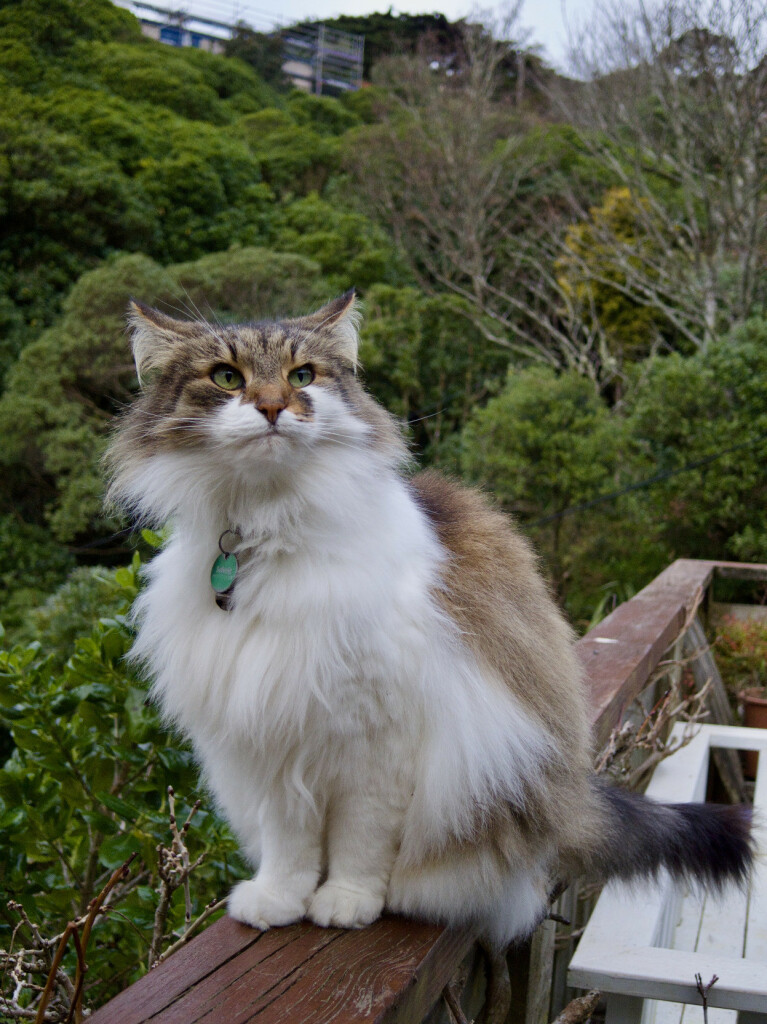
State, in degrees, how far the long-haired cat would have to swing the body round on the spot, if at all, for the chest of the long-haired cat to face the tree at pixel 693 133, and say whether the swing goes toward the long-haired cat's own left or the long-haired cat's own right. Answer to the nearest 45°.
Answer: approximately 135° to the long-haired cat's own right

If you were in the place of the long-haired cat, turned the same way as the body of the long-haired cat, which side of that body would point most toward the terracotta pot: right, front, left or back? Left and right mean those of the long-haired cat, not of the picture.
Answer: back

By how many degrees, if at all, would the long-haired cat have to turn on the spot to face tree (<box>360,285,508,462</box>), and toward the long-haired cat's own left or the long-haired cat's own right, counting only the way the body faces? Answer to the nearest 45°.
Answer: approximately 135° to the long-haired cat's own right

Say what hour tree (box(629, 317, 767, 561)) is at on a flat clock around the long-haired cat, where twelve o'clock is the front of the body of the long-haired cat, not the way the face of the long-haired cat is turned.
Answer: The tree is roughly at 5 o'clock from the long-haired cat.

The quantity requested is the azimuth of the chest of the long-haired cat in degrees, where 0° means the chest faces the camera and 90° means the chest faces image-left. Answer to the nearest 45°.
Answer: approximately 45°

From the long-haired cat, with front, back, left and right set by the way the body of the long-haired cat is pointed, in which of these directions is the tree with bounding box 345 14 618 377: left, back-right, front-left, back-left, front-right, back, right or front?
back-right

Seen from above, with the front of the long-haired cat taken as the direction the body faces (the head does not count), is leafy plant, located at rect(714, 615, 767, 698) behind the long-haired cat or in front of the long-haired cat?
behind

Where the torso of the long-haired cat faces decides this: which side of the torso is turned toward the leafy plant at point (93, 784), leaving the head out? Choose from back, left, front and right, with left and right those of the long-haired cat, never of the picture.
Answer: right

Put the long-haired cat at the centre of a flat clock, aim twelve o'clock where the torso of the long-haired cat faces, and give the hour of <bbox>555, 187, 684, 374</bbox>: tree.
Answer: The tree is roughly at 5 o'clock from the long-haired cat.

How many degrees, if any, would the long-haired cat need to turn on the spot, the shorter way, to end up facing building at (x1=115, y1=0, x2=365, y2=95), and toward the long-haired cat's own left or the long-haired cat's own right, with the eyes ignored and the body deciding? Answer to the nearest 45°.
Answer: approximately 135° to the long-haired cat's own right
